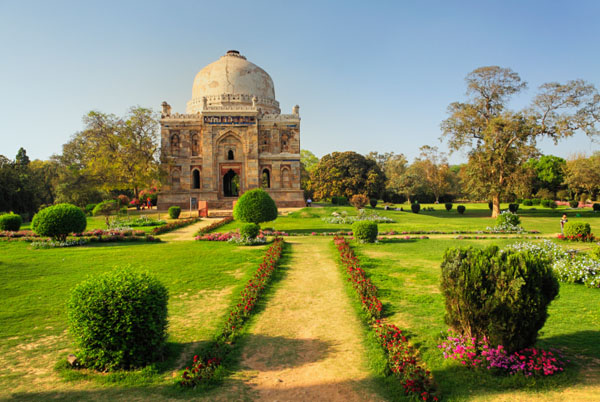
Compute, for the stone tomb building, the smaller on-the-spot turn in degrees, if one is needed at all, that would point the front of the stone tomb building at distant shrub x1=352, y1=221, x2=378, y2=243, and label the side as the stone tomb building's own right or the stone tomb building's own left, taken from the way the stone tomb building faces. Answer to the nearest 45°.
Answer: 0° — it already faces it

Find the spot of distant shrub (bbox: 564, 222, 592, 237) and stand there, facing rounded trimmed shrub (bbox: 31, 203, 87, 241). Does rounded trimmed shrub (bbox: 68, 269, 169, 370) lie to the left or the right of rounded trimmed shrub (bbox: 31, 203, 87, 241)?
left

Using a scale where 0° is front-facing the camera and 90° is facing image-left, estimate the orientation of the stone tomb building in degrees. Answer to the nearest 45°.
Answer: approximately 0°

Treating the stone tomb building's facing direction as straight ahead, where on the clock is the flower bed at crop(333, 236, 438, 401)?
The flower bed is roughly at 12 o'clock from the stone tomb building.

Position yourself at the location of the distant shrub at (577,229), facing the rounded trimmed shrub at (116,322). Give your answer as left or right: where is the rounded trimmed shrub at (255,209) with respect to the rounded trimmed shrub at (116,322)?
right

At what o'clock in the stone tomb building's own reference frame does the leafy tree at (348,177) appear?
The leafy tree is roughly at 8 o'clock from the stone tomb building.

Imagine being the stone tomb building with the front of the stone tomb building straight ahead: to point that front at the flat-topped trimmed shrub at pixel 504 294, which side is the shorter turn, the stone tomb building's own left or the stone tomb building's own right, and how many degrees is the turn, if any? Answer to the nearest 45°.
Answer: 0° — it already faces it

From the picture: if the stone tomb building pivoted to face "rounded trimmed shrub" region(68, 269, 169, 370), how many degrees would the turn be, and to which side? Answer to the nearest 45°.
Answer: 0° — it already faces it

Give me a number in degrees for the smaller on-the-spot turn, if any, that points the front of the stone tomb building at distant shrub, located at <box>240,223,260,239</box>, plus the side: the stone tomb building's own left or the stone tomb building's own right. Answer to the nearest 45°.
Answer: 0° — it already faces it
